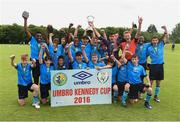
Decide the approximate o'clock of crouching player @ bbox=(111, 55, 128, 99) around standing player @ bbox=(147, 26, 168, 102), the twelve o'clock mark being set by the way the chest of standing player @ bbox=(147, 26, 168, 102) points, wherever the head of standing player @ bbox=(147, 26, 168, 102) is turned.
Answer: crouching player @ bbox=(111, 55, 128, 99) is roughly at 2 o'clock from standing player @ bbox=(147, 26, 168, 102).

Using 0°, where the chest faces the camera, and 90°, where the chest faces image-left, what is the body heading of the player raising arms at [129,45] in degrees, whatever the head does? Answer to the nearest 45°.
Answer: approximately 0°

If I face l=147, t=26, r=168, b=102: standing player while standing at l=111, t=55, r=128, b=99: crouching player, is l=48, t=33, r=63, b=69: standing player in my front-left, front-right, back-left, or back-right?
back-left

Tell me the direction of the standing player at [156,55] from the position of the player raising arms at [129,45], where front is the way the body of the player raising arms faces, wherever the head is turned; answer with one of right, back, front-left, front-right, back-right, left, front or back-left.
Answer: left

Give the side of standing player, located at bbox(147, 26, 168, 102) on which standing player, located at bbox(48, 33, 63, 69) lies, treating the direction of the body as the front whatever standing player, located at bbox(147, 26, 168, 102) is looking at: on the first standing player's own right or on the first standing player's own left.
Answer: on the first standing player's own right

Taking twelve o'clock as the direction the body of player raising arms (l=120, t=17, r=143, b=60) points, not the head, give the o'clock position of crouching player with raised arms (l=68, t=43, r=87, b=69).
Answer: The crouching player with raised arms is roughly at 2 o'clock from the player raising arms.

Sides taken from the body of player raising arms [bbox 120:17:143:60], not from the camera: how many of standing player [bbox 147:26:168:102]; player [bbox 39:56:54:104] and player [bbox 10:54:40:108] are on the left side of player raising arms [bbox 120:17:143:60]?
1
